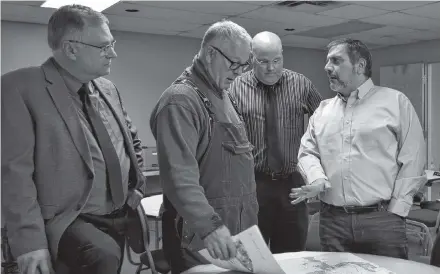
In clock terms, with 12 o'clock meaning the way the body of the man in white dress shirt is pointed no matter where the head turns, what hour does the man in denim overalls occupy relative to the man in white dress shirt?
The man in denim overalls is roughly at 12 o'clock from the man in white dress shirt.

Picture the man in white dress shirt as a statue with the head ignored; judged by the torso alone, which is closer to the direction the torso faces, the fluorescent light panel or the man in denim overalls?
the man in denim overalls

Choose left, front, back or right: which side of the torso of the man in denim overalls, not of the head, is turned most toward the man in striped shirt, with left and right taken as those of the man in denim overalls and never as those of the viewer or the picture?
left

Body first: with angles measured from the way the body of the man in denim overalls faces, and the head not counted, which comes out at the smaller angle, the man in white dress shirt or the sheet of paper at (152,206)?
the man in white dress shirt

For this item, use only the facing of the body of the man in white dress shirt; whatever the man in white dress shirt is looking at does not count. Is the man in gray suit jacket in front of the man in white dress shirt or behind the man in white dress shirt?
in front

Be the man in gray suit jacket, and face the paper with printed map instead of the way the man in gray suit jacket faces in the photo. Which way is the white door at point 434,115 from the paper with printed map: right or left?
left

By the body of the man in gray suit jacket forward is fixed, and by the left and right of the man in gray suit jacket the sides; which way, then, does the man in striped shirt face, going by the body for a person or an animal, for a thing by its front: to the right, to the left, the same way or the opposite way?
to the right

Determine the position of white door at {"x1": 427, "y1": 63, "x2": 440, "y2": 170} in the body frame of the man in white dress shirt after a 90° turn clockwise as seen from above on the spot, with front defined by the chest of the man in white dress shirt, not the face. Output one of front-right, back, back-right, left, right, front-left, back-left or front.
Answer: front-right

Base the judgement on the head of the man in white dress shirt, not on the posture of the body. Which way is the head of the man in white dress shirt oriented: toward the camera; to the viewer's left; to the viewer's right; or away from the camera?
to the viewer's left

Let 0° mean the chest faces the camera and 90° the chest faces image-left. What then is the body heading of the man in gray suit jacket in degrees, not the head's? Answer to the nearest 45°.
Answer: approximately 315°

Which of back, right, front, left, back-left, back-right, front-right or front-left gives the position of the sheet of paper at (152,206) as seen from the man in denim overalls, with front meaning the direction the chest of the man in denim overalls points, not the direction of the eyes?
back-left
